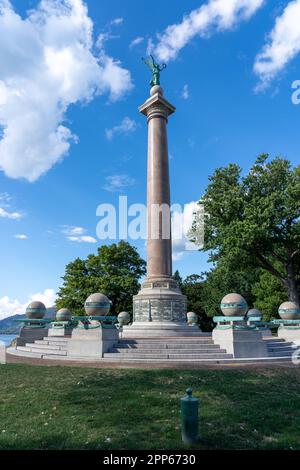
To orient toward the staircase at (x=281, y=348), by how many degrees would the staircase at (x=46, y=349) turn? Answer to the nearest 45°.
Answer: approximately 135° to its left

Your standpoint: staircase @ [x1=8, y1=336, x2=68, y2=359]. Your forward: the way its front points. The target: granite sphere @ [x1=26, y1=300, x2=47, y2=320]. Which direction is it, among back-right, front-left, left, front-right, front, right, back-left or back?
back-right

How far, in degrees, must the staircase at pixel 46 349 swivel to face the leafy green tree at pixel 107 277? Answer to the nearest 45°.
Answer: approximately 135° to its right

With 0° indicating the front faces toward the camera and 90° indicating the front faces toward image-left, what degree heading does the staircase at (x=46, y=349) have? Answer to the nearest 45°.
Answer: approximately 45°

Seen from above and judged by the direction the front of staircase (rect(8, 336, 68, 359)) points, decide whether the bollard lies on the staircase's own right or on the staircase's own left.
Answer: on the staircase's own left

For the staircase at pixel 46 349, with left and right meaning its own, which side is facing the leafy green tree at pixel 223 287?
back

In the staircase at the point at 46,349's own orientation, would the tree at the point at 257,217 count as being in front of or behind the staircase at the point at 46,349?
behind

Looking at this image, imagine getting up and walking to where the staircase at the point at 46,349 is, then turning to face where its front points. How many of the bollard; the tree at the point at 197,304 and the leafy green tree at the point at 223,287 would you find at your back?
2

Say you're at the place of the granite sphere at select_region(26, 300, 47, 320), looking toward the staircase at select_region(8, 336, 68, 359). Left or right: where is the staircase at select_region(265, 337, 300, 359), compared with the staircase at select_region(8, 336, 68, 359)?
left
